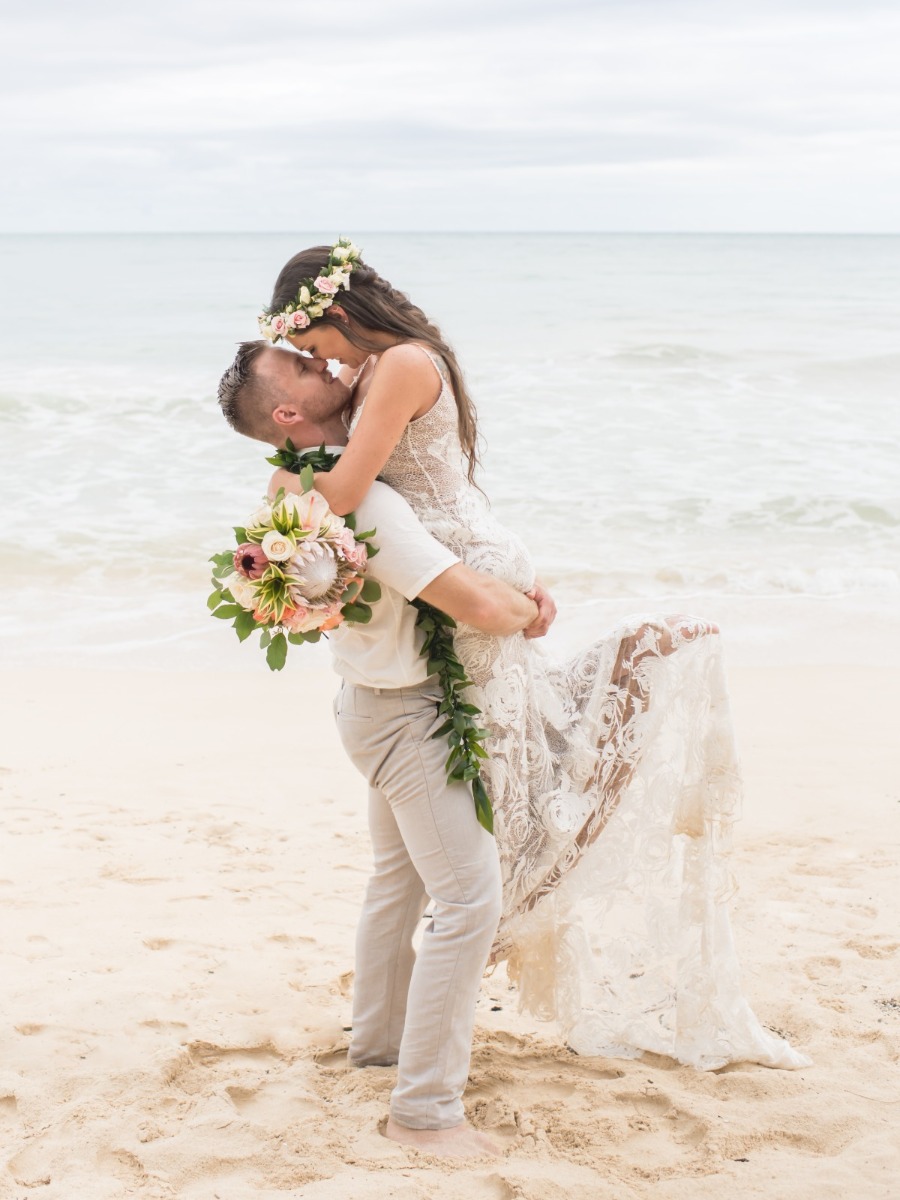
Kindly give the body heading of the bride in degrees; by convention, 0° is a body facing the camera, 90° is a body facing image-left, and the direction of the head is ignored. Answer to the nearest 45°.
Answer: approximately 90°

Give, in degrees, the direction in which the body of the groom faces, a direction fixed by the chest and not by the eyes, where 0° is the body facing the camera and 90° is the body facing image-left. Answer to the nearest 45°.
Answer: approximately 270°

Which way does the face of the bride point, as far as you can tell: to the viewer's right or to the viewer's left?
to the viewer's left

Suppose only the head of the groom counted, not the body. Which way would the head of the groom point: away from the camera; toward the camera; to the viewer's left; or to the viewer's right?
to the viewer's right
